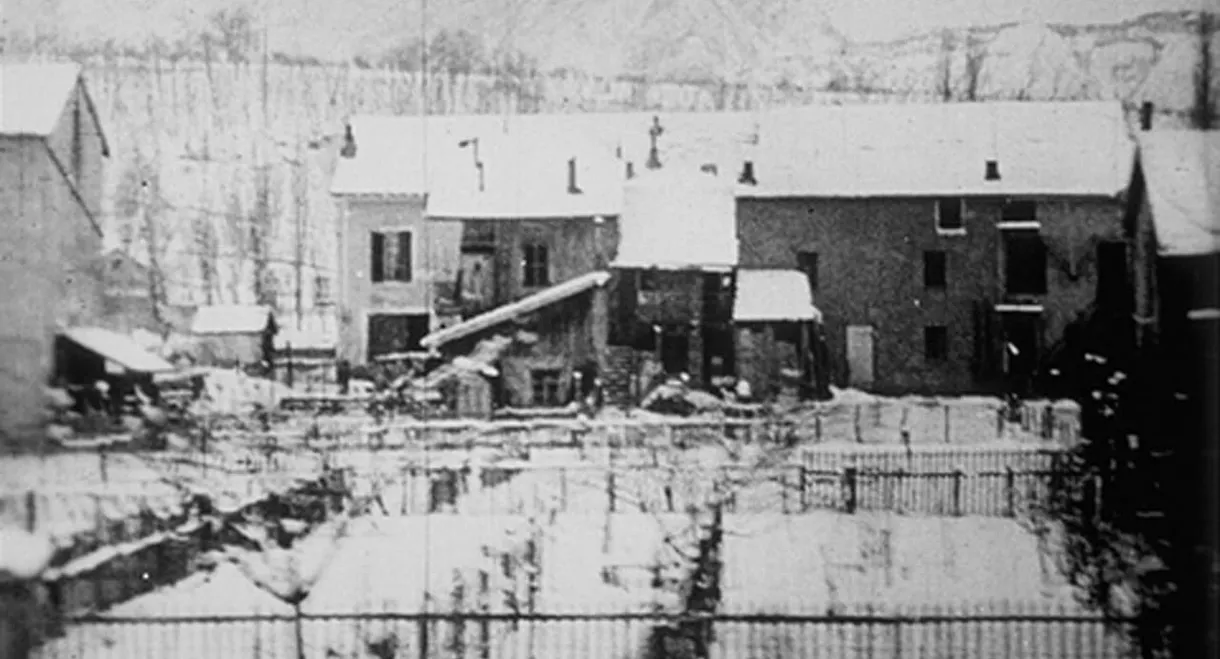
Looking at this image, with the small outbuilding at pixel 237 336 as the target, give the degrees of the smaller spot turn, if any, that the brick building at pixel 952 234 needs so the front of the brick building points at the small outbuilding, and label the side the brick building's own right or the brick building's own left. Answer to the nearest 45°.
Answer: approximately 90° to the brick building's own right

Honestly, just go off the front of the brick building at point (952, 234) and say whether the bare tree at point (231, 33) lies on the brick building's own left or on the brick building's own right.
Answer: on the brick building's own right

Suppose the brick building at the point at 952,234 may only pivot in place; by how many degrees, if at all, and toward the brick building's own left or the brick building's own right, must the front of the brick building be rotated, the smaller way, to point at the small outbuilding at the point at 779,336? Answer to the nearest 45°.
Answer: approximately 90° to the brick building's own right

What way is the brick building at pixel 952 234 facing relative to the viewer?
toward the camera

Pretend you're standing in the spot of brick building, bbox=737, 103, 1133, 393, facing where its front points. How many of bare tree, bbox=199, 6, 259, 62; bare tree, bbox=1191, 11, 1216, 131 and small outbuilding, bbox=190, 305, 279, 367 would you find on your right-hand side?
2

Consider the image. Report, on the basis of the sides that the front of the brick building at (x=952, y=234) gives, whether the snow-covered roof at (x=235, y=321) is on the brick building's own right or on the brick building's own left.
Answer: on the brick building's own right

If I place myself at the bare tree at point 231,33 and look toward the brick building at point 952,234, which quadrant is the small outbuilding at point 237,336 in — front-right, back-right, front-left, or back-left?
front-right

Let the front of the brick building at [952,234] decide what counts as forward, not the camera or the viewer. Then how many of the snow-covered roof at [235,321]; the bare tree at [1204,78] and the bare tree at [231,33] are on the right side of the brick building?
2

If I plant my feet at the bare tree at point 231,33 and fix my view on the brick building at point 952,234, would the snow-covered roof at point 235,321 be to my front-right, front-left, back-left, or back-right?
front-right
